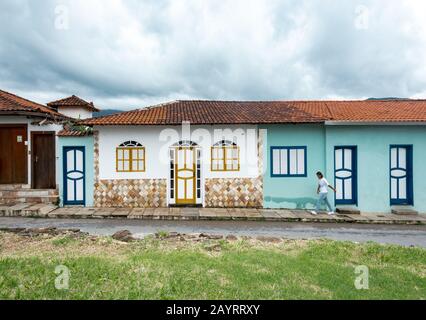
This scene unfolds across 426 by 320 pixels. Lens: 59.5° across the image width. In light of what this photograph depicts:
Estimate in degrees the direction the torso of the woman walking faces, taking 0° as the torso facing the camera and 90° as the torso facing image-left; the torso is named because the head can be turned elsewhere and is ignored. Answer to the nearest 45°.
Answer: approximately 90°

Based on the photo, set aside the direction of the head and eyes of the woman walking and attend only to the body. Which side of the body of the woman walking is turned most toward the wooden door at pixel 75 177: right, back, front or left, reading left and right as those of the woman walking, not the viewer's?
front
